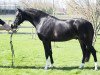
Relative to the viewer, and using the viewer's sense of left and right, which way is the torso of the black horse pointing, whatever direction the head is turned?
facing to the left of the viewer

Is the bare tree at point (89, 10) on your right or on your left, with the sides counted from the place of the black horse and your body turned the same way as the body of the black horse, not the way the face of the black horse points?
on your right
